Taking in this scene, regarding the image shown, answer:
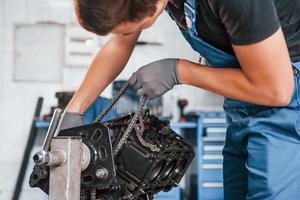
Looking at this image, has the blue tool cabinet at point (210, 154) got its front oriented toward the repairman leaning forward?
yes

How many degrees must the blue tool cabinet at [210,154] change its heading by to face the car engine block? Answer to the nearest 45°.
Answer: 0° — it already faces it

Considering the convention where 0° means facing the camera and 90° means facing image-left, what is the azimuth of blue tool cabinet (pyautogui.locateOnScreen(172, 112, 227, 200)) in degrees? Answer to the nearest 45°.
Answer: approximately 0°
